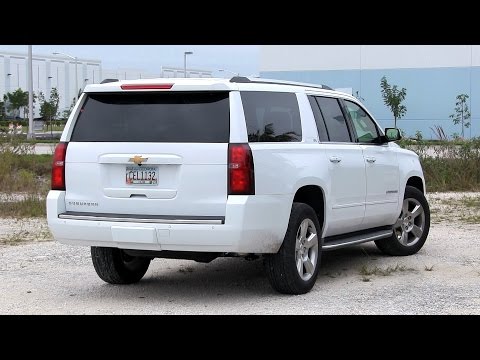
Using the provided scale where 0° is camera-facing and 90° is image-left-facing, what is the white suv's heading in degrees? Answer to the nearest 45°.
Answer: approximately 225°
